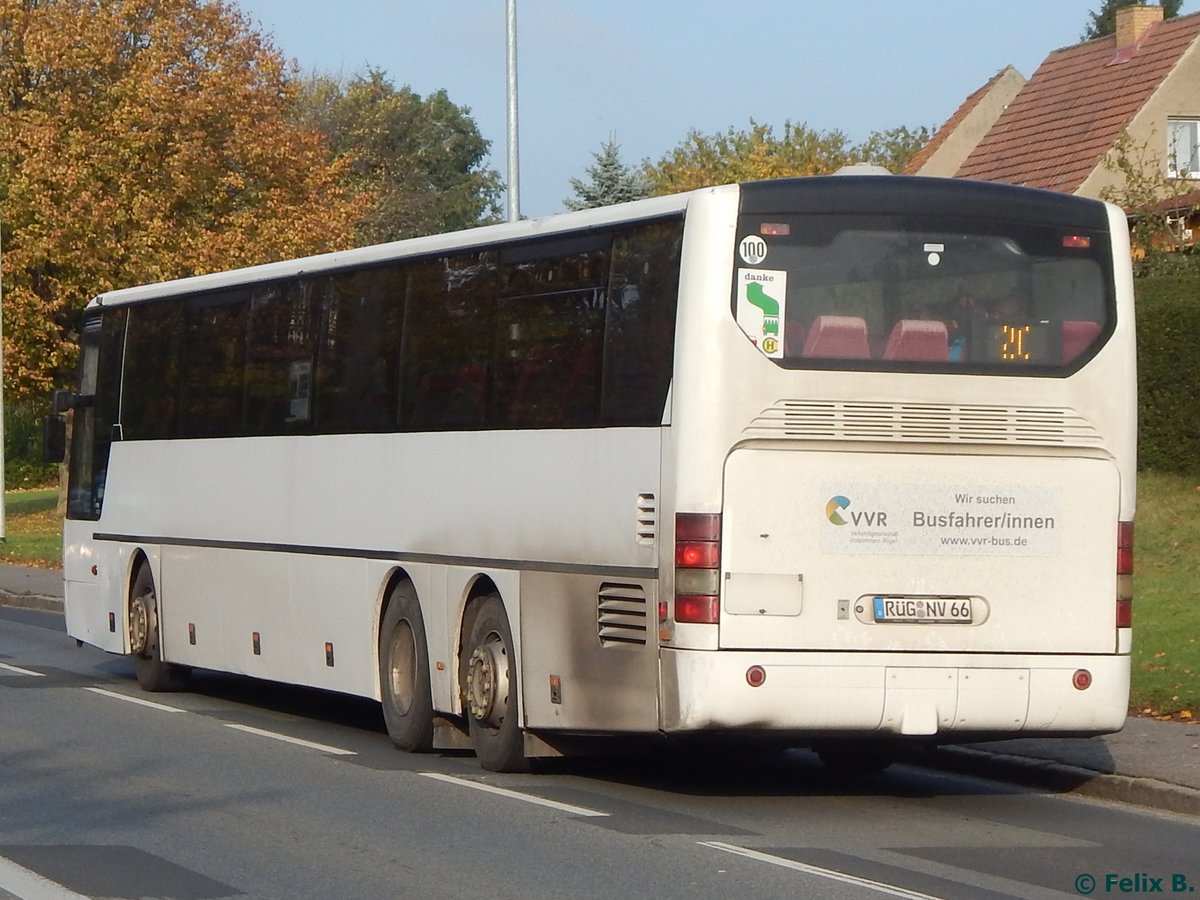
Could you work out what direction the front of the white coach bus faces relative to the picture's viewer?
facing away from the viewer and to the left of the viewer

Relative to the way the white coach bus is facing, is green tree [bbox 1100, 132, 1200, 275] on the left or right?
on its right

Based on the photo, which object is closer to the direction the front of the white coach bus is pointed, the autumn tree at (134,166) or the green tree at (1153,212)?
the autumn tree

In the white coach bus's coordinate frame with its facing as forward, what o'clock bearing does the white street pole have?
The white street pole is roughly at 1 o'clock from the white coach bus.

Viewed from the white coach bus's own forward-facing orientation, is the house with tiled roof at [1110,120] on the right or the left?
on its right
